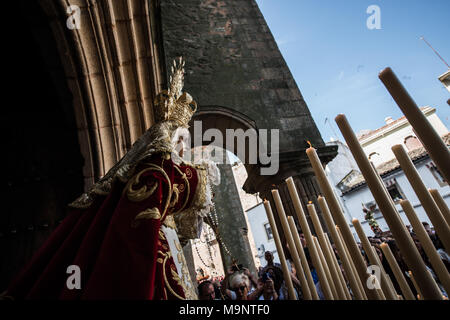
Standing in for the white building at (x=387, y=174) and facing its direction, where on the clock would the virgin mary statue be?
The virgin mary statue is roughly at 12 o'clock from the white building.

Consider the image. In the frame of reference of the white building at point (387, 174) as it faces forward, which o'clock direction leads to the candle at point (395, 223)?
The candle is roughly at 12 o'clock from the white building.

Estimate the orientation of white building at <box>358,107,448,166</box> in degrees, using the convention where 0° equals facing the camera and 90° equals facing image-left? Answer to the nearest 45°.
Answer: approximately 0°

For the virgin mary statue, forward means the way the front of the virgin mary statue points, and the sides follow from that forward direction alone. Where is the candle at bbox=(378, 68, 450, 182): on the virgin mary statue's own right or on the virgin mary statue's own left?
on the virgin mary statue's own right

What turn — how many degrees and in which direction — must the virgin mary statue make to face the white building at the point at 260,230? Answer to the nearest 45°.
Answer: approximately 45° to its left

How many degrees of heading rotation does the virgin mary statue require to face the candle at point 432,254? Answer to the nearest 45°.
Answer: approximately 45° to its right

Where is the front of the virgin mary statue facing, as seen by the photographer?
facing to the right of the viewer
